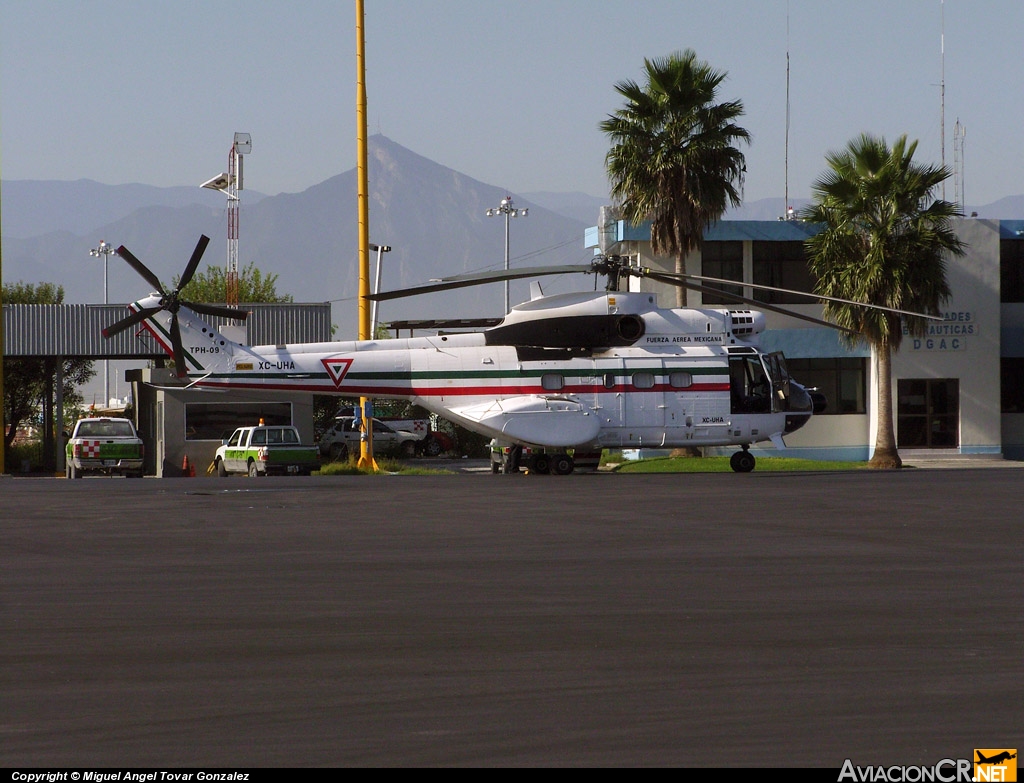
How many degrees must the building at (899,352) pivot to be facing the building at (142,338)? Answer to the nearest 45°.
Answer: approximately 90° to its right

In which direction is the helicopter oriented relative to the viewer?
to the viewer's right

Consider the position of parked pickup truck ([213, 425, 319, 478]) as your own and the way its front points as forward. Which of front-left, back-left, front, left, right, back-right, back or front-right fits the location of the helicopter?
back

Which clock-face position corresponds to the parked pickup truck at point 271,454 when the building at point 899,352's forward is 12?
The parked pickup truck is roughly at 2 o'clock from the building.
